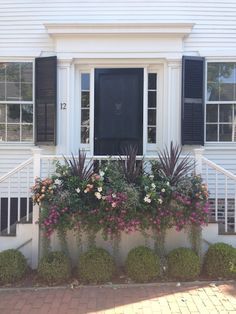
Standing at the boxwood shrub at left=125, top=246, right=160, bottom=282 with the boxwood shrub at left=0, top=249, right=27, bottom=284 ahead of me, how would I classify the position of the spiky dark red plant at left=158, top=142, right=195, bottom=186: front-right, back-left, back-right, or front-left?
back-right

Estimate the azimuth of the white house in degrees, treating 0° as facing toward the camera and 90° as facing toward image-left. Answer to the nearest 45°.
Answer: approximately 0°
